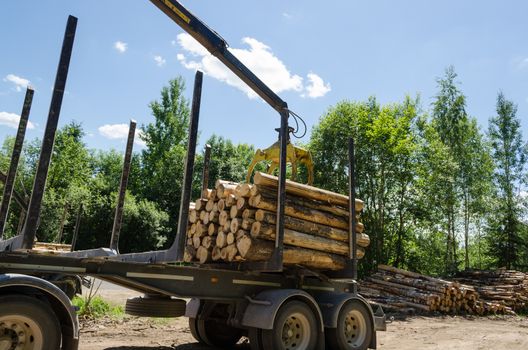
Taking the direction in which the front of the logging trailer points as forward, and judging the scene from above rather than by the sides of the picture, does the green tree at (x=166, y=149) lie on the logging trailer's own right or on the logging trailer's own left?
on the logging trailer's own right

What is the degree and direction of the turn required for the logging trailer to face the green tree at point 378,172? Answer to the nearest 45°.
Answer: approximately 180°

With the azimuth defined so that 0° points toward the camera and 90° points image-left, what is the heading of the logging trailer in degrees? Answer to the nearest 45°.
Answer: approximately 45°

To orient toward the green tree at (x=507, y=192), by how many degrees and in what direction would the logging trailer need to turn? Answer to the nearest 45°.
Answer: approximately 180°
